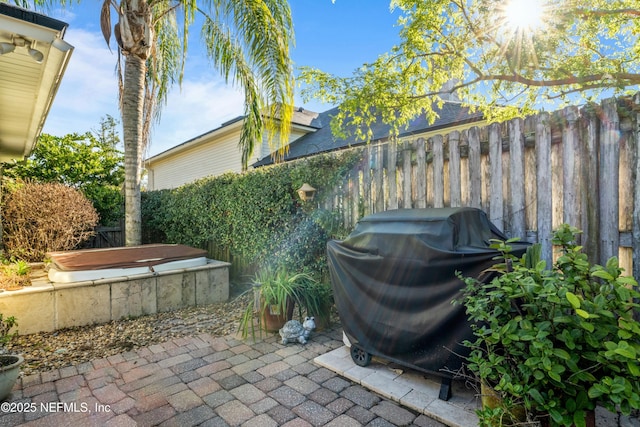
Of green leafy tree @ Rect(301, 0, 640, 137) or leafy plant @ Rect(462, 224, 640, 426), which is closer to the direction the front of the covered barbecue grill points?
the leafy plant

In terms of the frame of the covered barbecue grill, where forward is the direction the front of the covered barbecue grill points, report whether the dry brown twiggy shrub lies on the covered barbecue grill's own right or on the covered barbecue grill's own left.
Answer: on the covered barbecue grill's own right

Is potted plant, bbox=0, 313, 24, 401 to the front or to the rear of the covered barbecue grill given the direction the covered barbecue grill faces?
to the front

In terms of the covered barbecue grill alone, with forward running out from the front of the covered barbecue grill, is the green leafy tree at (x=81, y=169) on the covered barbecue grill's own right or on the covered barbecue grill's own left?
on the covered barbecue grill's own right

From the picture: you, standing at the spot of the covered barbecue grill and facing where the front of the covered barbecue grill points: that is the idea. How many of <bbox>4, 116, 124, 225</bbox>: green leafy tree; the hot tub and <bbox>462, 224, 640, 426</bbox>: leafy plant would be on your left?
1

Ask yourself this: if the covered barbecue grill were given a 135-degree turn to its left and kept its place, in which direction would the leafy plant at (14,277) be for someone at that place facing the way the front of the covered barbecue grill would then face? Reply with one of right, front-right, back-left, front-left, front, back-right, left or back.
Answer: back

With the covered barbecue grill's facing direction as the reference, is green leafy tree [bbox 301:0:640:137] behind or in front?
behind

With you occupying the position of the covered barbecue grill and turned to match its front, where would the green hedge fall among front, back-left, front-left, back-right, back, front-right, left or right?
right

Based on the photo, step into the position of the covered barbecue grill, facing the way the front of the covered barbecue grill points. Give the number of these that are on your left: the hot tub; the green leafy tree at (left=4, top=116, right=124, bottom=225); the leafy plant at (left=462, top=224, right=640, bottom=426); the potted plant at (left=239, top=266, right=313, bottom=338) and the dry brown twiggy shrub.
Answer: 1

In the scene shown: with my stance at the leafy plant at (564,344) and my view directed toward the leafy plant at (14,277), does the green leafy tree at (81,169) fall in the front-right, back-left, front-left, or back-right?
front-right

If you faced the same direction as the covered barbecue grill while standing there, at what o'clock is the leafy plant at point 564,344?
The leafy plant is roughly at 9 o'clock from the covered barbecue grill.

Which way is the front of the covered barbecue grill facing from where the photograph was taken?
facing the viewer and to the left of the viewer

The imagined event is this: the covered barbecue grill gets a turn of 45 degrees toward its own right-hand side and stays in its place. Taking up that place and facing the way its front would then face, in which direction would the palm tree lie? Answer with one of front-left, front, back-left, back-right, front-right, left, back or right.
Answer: front-right
